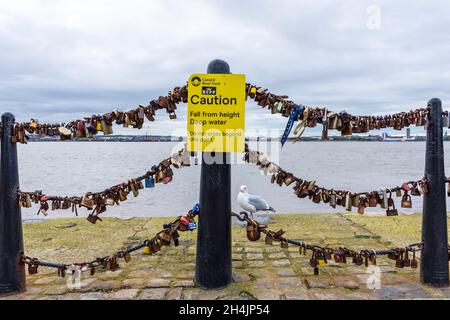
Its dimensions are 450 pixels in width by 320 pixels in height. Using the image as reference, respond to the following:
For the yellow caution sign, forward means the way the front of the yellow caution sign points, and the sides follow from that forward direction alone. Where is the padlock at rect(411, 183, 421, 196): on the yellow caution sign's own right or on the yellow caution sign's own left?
on the yellow caution sign's own left

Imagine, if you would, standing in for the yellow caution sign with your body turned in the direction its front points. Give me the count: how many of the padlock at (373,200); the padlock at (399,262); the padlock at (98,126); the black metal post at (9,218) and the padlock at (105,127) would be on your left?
2

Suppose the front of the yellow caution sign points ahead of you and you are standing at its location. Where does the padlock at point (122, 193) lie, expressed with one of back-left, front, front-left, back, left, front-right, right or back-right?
right

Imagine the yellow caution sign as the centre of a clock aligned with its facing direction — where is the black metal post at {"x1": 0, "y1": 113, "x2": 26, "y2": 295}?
The black metal post is roughly at 3 o'clock from the yellow caution sign.

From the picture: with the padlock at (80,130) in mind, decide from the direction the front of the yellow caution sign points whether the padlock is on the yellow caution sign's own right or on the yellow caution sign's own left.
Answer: on the yellow caution sign's own right

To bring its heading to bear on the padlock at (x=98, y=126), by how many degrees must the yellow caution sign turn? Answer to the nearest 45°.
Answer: approximately 90° to its right

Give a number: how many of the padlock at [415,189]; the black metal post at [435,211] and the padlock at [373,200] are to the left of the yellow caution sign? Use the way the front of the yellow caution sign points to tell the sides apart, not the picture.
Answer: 3

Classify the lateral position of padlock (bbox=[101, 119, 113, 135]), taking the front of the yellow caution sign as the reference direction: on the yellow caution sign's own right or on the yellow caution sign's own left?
on the yellow caution sign's own right

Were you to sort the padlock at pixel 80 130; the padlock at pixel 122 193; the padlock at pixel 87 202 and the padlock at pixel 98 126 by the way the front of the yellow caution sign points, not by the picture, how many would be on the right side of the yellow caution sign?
4

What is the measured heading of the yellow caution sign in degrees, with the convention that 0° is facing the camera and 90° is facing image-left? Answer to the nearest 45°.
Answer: approximately 0°

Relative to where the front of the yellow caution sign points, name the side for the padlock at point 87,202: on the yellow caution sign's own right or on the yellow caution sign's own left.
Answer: on the yellow caution sign's own right

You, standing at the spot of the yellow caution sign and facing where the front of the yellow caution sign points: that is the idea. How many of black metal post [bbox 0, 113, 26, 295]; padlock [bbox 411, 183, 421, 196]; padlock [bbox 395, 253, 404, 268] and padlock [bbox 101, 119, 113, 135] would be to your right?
2

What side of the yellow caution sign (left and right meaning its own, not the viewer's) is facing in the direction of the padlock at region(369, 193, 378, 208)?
left
